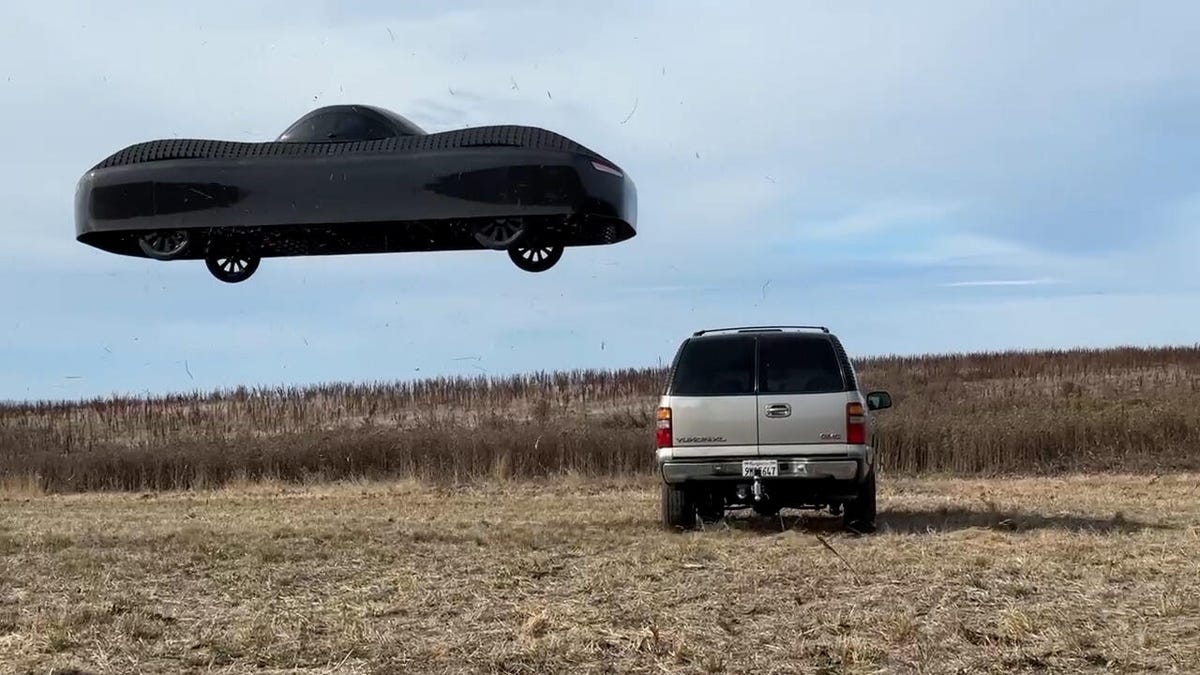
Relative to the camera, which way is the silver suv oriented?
away from the camera

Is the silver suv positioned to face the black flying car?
no
